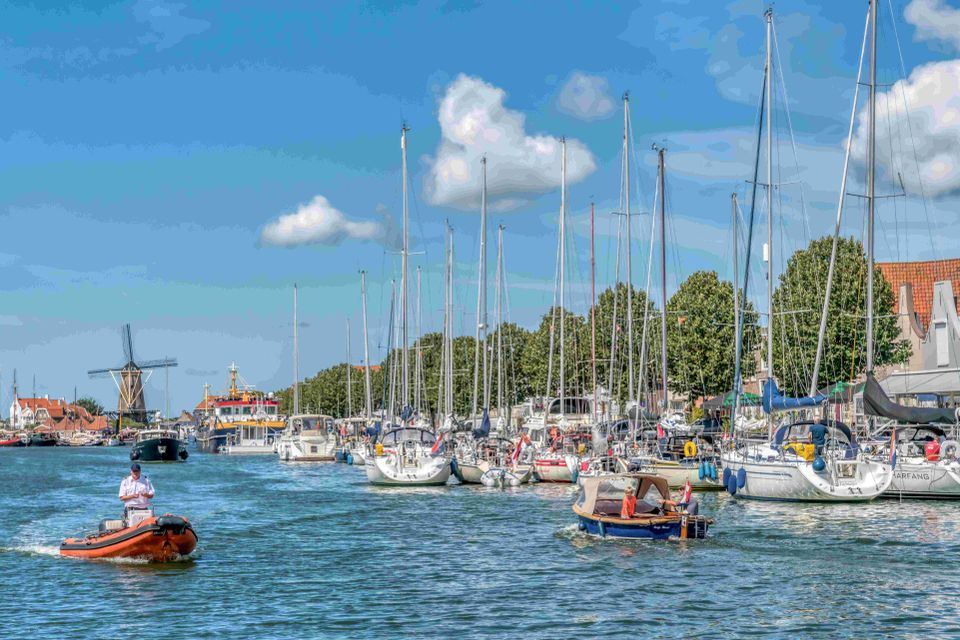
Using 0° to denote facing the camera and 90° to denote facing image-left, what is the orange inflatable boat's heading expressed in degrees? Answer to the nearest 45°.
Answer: approximately 315°

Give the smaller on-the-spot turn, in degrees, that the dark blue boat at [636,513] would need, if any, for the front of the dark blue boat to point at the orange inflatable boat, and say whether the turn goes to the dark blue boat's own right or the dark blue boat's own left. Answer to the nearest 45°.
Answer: approximately 45° to the dark blue boat's own left

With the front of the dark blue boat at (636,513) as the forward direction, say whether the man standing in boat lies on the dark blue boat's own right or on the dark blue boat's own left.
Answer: on the dark blue boat's own left

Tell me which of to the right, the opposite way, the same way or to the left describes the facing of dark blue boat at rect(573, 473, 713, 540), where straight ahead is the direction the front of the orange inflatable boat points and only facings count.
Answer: the opposite way

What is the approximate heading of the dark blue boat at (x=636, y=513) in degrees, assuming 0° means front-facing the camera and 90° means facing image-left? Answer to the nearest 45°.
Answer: approximately 135°

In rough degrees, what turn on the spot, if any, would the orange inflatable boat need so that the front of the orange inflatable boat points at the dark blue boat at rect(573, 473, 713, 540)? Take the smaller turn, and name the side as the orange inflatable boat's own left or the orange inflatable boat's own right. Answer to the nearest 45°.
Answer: approximately 45° to the orange inflatable boat's own left
